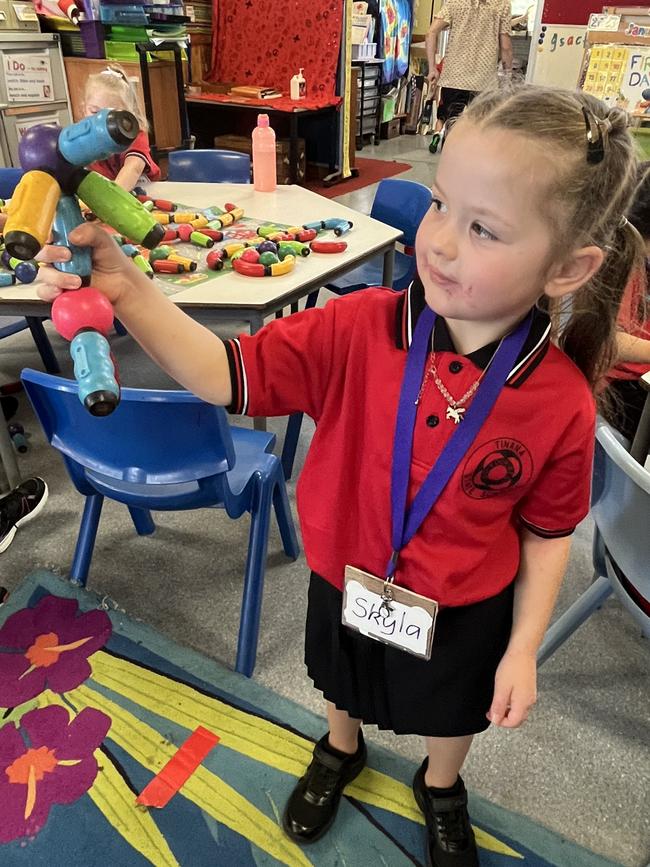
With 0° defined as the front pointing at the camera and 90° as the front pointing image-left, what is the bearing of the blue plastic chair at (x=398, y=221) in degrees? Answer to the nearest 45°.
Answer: approximately 45°

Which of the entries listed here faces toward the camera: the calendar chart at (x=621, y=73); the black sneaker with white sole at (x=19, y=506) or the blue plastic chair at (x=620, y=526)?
the calendar chart

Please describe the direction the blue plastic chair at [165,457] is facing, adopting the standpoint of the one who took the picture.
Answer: facing away from the viewer and to the right of the viewer

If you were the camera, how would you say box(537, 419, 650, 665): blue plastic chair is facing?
facing away from the viewer and to the right of the viewer

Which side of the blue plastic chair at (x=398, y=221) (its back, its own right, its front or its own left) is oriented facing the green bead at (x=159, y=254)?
front

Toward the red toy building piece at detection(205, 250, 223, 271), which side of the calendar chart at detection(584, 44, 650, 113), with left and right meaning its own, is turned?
front

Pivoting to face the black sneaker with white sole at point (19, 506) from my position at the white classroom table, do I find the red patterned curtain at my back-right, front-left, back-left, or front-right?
back-right

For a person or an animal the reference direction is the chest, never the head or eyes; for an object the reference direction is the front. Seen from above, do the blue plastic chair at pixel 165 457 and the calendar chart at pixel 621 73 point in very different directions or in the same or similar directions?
very different directions

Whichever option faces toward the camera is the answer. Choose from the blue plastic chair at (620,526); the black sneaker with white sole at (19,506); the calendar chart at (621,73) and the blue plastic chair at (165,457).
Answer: the calendar chart
